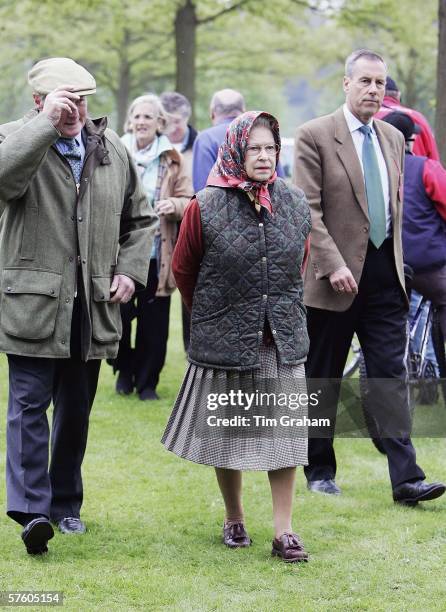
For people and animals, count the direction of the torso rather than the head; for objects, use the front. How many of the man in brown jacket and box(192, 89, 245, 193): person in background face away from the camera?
1

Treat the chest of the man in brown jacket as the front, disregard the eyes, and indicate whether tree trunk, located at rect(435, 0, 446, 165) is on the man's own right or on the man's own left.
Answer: on the man's own left

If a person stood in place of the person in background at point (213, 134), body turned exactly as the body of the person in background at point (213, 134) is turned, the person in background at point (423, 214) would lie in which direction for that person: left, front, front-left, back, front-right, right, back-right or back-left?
back-right

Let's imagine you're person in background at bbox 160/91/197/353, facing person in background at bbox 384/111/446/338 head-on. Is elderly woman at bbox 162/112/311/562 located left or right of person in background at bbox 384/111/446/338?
right

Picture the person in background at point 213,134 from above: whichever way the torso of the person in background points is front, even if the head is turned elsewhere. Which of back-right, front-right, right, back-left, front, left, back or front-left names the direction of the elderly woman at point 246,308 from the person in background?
back

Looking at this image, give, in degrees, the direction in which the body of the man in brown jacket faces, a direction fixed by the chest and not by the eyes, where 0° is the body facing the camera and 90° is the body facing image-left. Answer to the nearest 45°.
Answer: approximately 315°

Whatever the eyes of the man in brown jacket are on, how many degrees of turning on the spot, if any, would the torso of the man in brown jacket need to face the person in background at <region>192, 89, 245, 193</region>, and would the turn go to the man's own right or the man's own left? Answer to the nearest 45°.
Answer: approximately 180°

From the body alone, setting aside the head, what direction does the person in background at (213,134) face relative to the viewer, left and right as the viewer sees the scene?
facing away from the viewer

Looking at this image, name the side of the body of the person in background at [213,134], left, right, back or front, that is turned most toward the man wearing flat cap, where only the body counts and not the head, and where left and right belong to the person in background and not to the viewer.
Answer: back

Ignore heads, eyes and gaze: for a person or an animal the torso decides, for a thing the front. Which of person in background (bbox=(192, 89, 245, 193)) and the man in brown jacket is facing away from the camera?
the person in background
